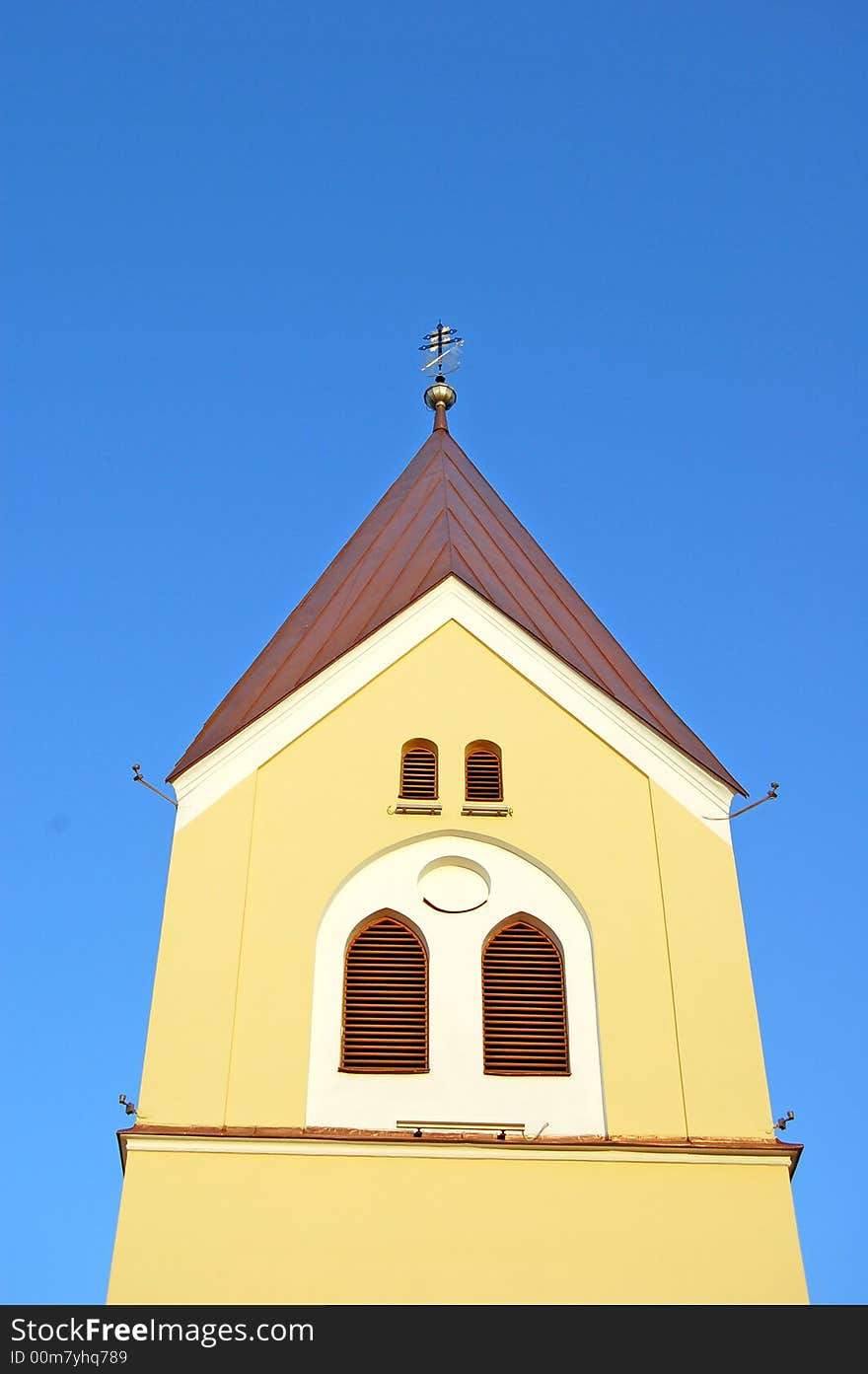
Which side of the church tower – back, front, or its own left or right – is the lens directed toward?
front
